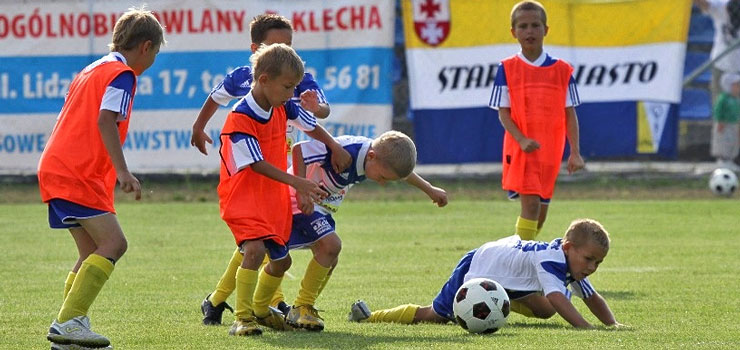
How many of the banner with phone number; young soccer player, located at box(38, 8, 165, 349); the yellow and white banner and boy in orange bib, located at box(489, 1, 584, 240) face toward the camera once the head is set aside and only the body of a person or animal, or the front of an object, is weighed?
3

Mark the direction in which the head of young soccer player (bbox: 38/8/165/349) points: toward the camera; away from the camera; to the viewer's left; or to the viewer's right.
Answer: to the viewer's right

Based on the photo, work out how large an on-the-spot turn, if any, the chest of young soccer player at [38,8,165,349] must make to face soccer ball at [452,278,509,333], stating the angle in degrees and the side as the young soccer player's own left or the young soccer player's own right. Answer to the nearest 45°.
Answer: approximately 45° to the young soccer player's own right

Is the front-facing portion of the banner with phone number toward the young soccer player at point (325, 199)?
yes

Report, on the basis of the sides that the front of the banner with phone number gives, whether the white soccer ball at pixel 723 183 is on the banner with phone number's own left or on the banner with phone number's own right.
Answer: on the banner with phone number's own left

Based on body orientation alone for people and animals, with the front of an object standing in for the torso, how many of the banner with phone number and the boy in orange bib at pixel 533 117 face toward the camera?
2

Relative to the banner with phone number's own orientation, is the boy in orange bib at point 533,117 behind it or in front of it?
in front

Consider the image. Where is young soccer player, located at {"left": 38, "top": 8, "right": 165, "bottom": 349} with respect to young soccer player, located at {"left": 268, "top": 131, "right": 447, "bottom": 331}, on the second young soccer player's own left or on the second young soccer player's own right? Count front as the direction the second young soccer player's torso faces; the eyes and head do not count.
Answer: on the second young soccer player's own right

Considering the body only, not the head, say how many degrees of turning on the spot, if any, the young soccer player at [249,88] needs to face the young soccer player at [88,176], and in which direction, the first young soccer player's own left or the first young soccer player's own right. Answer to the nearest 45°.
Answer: approximately 90° to the first young soccer player's own right
